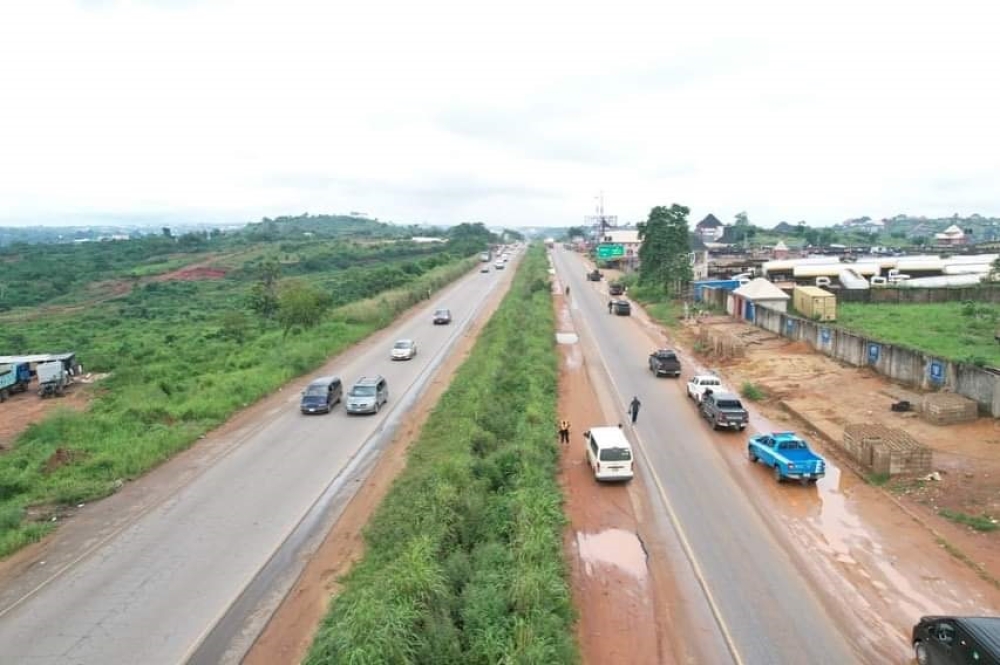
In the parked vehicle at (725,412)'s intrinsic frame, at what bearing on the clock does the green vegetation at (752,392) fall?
The green vegetation is roughly at 2 o'clock from the parked vehicle.

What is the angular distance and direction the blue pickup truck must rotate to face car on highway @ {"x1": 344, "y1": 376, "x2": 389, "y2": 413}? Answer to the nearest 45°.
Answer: approximately 45° to its left

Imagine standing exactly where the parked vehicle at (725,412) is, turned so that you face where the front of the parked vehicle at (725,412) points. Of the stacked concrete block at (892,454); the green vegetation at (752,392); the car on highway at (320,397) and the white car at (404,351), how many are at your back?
1

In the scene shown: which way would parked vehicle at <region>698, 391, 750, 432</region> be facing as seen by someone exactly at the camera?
facing away from the viewer and to the left of the viewer

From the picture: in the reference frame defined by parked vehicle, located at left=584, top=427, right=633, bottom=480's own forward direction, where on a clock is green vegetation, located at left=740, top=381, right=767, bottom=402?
The green vegetation is roughly at 1 o'clock from the parked vehicle.

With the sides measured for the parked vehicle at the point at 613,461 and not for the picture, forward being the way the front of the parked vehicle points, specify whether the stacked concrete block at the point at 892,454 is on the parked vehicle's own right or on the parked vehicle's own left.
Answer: on the parked vehicle's own right

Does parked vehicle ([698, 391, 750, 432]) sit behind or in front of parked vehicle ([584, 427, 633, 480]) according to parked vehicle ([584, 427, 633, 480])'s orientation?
in front

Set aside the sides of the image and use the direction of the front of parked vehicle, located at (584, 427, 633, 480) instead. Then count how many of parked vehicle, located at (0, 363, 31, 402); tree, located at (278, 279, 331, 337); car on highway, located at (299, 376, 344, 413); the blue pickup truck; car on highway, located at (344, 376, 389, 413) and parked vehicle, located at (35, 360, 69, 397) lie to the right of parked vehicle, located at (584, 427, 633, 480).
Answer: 1

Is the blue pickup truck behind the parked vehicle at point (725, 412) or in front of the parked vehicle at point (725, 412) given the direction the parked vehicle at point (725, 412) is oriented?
behind

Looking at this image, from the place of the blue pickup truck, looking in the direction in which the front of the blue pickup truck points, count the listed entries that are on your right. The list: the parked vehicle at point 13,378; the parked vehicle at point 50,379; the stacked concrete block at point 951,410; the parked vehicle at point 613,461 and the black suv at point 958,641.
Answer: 1

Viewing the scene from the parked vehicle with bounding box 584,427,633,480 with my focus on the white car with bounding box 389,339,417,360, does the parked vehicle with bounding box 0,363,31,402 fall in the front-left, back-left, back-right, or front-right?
front-left

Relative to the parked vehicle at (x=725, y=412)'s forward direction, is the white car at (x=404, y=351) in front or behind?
in front

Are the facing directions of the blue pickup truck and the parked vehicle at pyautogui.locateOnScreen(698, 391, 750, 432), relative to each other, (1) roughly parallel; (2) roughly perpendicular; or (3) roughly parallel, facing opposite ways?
roughly parallel

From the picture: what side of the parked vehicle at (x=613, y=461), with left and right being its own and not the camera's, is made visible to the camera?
back
